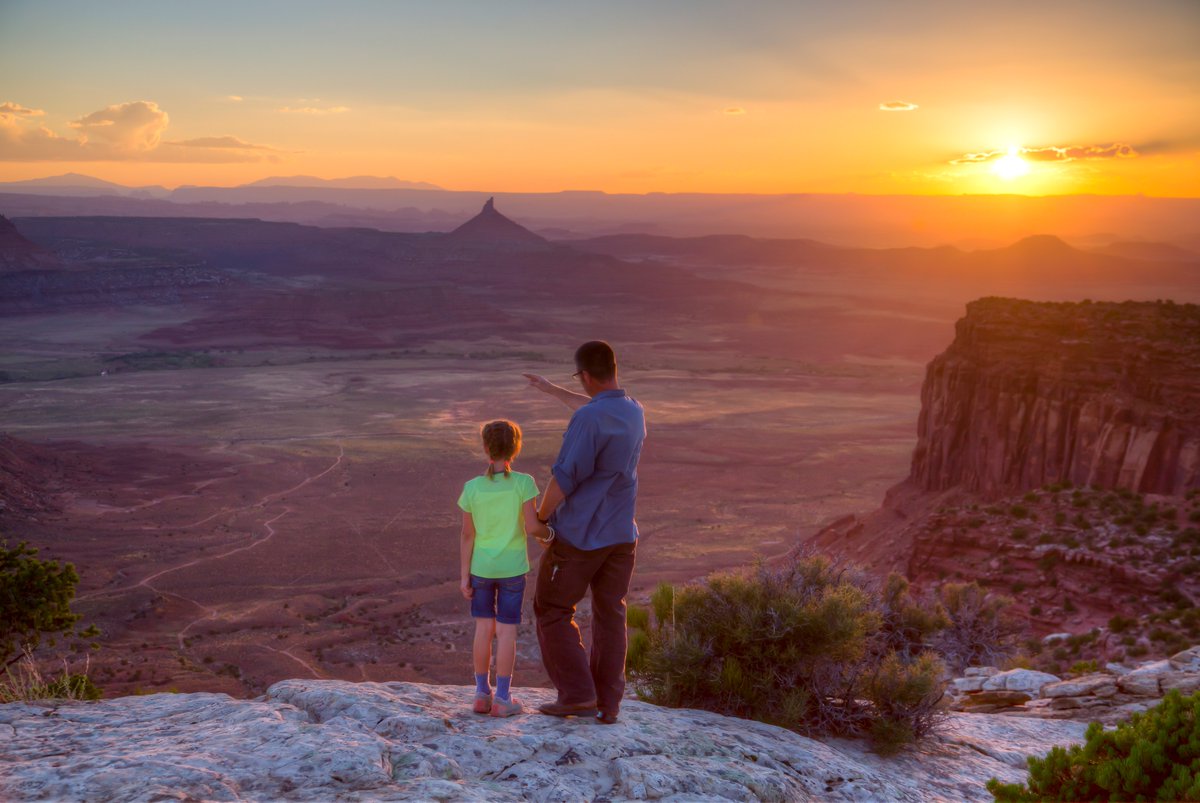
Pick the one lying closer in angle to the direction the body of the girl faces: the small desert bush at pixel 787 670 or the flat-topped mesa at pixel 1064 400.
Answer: the flat-topped mesa

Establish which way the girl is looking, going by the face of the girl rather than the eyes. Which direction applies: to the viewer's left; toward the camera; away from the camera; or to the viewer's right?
away from the camera

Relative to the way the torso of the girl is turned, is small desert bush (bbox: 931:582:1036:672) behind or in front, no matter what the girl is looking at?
in front

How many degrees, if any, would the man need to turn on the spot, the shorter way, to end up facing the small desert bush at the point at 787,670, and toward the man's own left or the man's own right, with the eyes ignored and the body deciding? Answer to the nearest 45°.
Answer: approximately 90° to the man's own right

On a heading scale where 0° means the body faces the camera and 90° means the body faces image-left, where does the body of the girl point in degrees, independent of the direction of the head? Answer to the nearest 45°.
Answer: approximately 180°

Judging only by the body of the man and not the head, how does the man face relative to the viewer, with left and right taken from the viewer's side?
facing away from the viewer and to the left of the viewer

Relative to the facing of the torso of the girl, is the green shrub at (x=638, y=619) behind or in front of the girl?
in front

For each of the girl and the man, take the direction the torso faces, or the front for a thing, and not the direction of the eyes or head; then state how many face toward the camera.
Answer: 0

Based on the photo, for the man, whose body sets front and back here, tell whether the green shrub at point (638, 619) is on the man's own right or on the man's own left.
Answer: on the man's own right

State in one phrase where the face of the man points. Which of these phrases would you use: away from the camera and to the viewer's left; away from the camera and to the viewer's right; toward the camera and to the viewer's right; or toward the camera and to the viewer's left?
away from the camera and to the viewer's left
